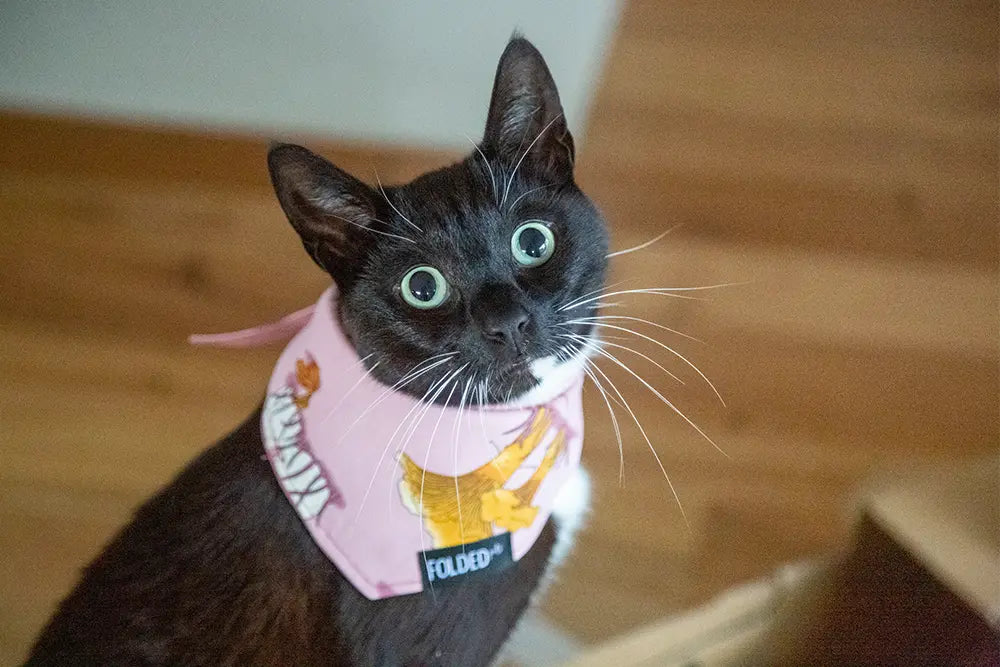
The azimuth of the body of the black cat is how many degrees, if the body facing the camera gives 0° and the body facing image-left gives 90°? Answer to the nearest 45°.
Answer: approximately 315°
